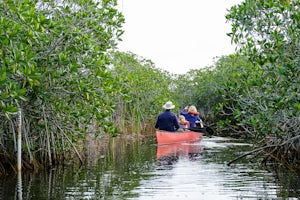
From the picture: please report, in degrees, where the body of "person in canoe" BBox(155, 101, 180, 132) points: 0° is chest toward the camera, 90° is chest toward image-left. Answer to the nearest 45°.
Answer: approximately 180°

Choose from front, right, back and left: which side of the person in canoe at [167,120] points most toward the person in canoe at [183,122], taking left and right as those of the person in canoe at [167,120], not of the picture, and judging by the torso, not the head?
front
